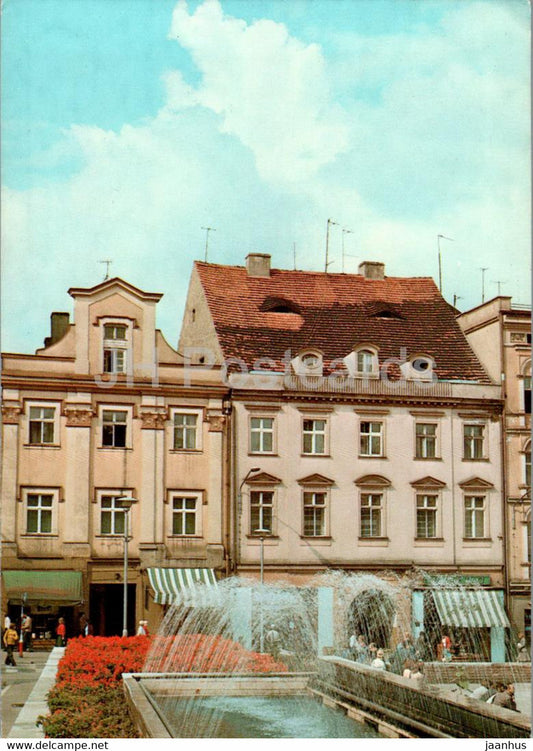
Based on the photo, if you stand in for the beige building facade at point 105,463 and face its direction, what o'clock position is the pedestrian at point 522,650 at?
The pedestrian is roughly at 9 o'clock from the beige building facade.

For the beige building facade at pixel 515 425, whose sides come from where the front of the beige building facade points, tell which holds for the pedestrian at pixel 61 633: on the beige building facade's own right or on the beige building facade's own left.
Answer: on the beige building facade's own right

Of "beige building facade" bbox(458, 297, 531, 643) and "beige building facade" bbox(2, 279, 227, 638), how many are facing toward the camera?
2

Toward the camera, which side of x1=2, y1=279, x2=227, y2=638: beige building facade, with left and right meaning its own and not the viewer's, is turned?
front

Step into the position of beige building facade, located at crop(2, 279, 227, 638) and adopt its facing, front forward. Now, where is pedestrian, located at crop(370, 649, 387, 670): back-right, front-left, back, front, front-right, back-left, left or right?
left

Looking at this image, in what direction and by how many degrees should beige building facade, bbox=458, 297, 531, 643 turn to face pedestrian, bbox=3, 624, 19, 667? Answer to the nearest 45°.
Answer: approximately 45° to its right

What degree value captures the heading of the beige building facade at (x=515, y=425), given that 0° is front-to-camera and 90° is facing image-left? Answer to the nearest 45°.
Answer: approximately 0°

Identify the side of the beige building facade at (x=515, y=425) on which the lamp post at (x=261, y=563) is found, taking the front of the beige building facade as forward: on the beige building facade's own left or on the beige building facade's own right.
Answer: on the beige building facade's own right
